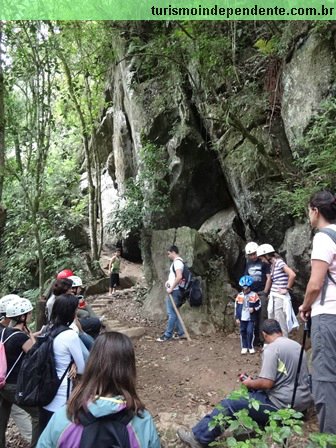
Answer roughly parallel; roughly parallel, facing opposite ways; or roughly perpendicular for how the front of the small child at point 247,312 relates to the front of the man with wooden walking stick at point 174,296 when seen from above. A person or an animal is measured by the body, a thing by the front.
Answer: roughly perpendicular

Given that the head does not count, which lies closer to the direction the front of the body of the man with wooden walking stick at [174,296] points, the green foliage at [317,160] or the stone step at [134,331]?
the stone step

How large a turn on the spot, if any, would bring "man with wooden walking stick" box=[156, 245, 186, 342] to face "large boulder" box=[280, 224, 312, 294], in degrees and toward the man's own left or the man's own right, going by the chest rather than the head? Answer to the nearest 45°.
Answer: approximately 180°

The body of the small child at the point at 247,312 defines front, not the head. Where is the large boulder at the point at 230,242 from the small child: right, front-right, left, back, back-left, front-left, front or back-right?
back

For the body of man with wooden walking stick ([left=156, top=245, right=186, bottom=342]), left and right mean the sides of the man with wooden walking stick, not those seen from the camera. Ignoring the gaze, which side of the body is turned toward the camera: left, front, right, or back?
left

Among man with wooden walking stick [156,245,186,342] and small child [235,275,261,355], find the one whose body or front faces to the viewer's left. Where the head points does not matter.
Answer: the man with wooden walking stick

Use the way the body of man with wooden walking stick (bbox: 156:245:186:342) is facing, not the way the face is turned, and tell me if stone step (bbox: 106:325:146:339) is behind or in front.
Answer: in front

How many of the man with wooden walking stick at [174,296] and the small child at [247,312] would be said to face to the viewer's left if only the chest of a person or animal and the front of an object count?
1

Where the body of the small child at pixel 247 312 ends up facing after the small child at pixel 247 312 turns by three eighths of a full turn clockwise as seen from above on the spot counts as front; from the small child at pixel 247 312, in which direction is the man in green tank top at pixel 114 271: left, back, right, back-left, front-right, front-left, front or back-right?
front

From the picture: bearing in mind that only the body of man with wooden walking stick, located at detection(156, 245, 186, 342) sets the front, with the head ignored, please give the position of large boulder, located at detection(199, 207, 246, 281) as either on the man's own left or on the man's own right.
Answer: on the man's own right
